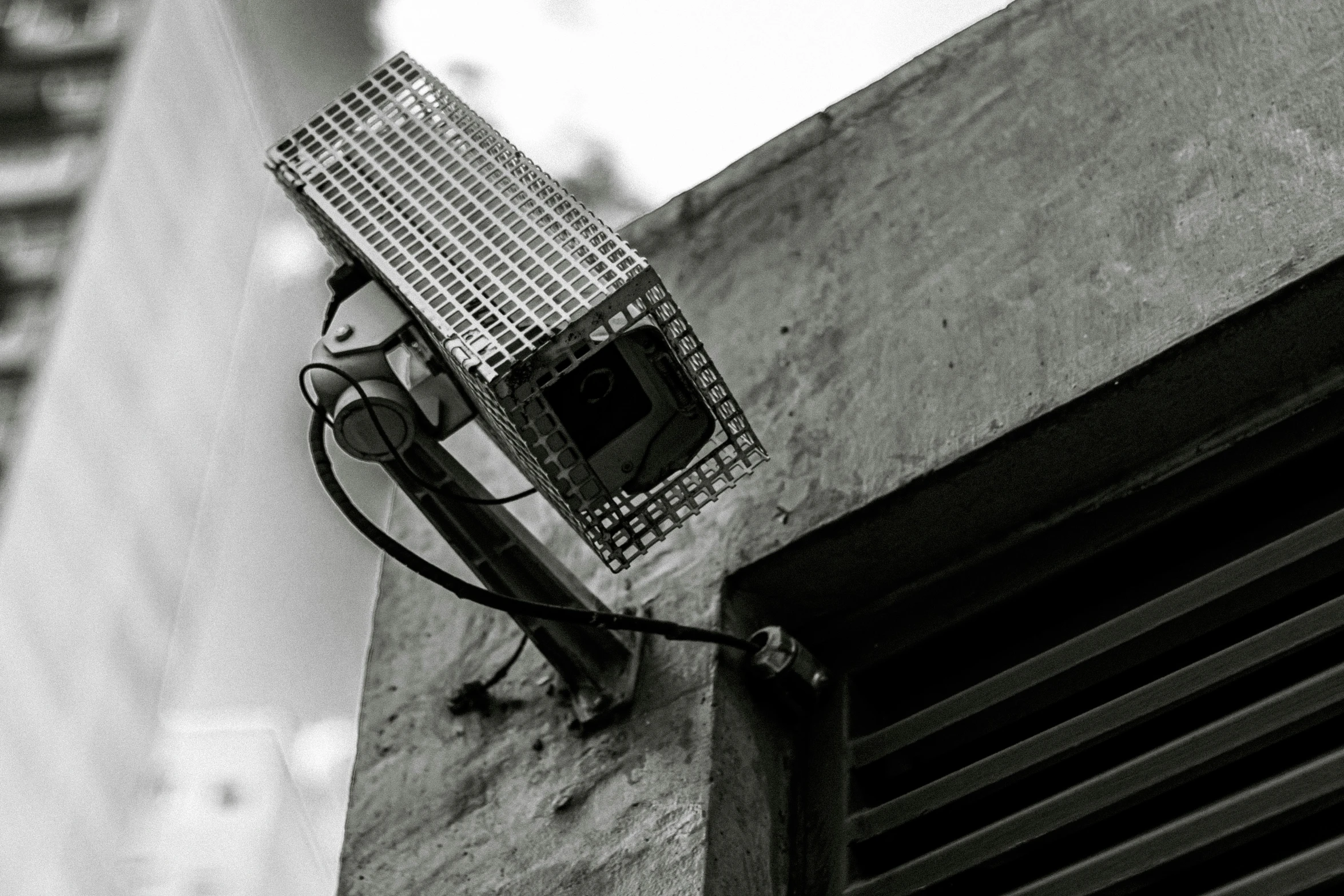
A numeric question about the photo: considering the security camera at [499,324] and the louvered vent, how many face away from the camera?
0

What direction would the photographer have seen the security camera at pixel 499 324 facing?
facing the viewer and to the right of the viewer

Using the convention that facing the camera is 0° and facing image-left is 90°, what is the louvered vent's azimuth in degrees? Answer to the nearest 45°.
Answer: approximately 45°

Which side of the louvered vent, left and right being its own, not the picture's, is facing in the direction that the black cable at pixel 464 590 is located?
right
